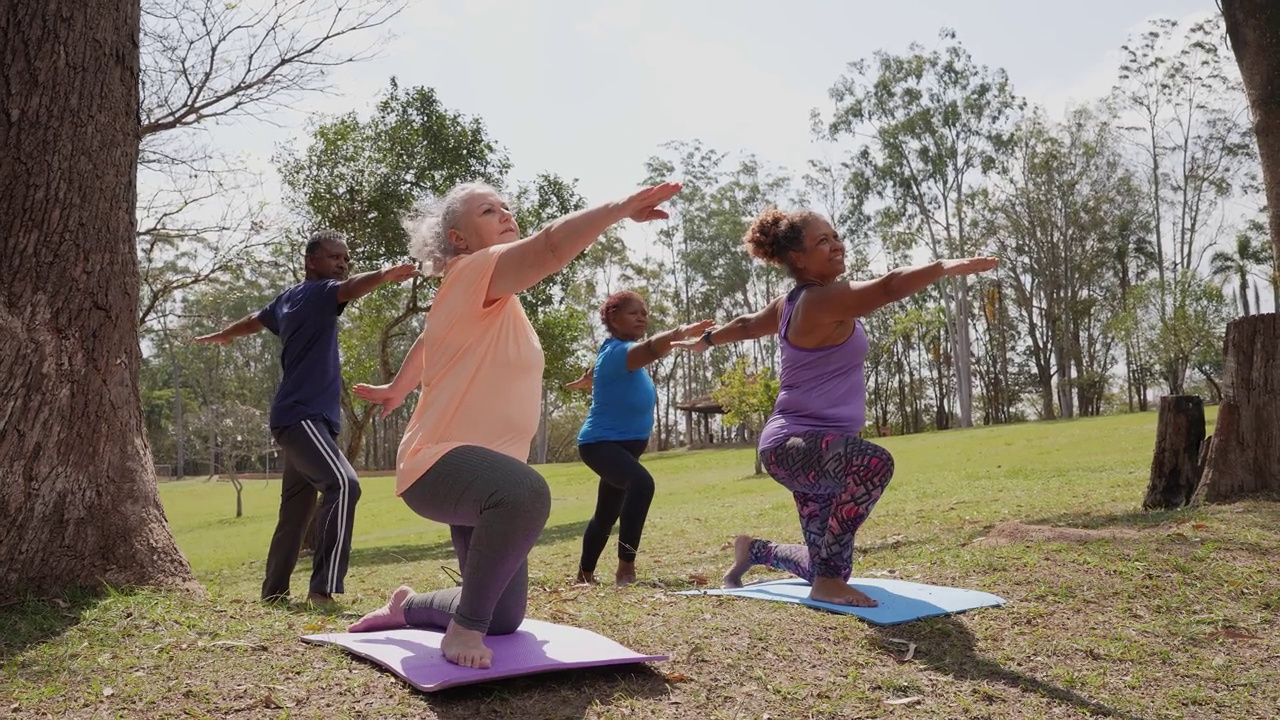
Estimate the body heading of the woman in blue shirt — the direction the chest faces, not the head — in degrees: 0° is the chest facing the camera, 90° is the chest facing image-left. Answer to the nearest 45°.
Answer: approximately 270°

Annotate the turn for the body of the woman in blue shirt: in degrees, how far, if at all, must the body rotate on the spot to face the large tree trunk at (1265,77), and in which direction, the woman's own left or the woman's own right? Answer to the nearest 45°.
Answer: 0° — they already face it

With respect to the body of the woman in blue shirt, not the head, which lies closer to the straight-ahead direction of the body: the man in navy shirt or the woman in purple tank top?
the woman in purple tank top

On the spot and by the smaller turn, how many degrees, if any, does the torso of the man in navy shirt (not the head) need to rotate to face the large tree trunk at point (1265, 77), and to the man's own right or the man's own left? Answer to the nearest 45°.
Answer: approximately 45° to the man's own right
